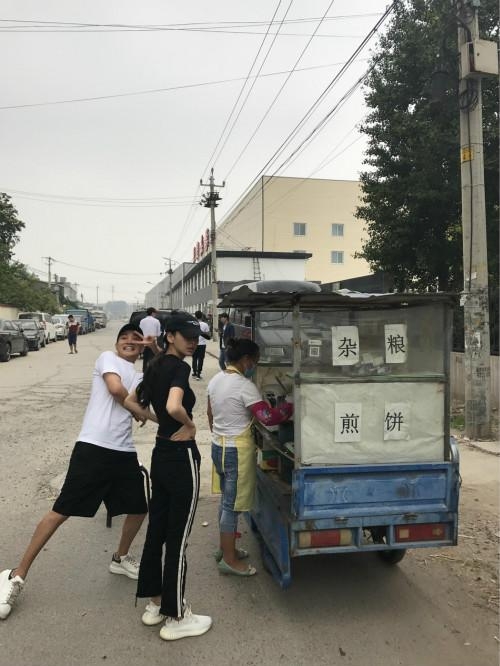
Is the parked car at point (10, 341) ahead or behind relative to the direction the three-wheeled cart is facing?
ahead

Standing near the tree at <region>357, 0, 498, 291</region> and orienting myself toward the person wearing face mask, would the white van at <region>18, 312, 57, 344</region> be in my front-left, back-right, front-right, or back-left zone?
back-right

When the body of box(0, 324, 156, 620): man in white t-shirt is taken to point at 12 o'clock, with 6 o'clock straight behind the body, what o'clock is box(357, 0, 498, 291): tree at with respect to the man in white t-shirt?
The tree is roughly at 9 o'clock from the man in white t-shirt.

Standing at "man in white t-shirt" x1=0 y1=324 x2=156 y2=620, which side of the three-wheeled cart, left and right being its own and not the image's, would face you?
left

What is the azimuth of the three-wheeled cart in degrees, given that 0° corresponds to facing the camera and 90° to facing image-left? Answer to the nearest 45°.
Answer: approximately 180°

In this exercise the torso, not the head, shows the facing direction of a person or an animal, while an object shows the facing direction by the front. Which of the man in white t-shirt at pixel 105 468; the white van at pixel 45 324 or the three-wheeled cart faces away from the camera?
the three-wheeled cart

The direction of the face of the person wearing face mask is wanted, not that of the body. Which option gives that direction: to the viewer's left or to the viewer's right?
to the viewer's right

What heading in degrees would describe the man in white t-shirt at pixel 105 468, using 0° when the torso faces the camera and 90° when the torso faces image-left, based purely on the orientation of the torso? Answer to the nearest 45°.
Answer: approximately 315°

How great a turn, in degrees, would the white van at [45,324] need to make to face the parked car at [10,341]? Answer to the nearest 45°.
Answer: approximately 45° to its right

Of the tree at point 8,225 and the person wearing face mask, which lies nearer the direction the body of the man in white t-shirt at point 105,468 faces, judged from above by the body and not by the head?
the person wearing face mask
